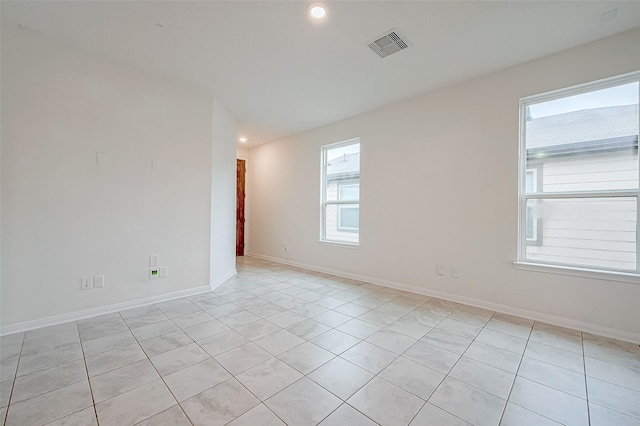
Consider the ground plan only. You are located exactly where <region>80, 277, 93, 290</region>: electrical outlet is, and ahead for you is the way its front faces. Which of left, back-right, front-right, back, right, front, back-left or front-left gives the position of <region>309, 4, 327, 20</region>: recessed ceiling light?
front-left

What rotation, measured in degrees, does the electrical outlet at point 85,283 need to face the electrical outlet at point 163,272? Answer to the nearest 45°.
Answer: approximately 90° to its left

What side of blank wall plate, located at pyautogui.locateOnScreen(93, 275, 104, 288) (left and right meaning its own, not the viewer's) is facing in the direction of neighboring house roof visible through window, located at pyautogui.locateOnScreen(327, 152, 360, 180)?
left

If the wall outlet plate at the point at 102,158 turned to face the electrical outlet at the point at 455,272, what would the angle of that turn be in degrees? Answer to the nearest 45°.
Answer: approximately 45° to its left

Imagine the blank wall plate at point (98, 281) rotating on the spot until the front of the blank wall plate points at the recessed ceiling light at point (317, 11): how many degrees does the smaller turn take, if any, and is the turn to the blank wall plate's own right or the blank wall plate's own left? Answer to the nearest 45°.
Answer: approximately 45° to the blank wall plate's own left

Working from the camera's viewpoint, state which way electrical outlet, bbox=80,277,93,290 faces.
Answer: facing the viewer

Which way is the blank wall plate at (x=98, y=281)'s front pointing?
toward the camera

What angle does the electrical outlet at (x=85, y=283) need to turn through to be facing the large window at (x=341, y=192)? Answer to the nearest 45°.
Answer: approximately 90° to its left

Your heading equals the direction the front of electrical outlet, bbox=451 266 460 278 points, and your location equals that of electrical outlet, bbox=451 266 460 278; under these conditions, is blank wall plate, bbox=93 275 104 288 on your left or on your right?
on your right

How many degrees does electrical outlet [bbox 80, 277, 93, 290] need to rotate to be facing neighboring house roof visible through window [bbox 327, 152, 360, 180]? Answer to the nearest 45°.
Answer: approximately 90° to its left
